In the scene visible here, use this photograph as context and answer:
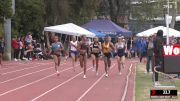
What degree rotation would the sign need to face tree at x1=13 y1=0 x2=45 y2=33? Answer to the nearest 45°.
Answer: approximately 135° to its right

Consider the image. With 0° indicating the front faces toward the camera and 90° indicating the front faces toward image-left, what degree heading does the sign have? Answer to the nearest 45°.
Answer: approximately 0°

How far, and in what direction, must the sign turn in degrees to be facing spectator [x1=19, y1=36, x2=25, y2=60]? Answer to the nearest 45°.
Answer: approximately 135° to its right

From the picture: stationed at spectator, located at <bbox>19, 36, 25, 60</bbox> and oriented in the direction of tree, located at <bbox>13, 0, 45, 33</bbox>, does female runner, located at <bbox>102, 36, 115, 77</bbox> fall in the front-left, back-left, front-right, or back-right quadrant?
back-right
